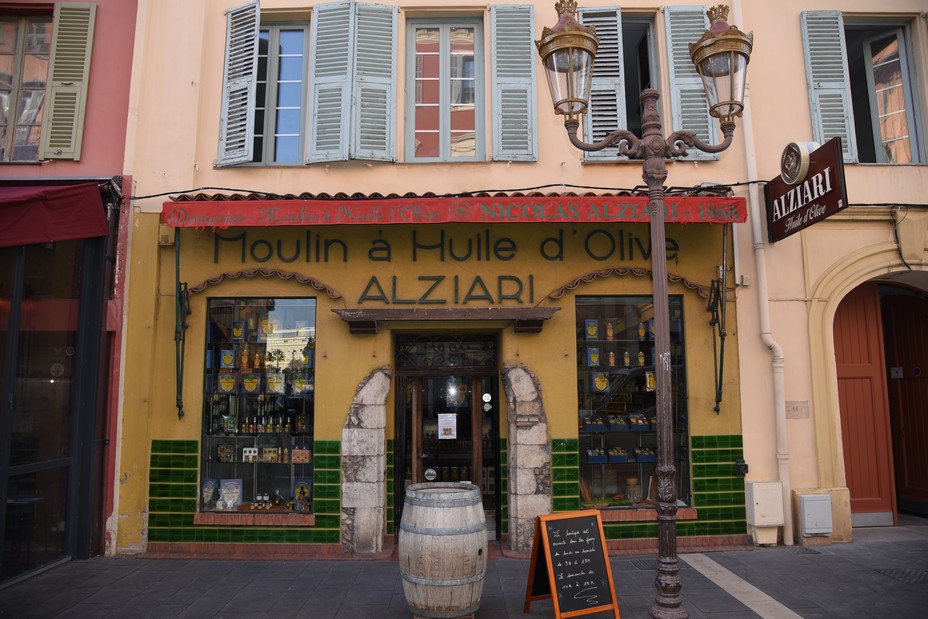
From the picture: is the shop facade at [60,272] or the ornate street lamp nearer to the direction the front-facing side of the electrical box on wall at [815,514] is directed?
the ornate street lamp

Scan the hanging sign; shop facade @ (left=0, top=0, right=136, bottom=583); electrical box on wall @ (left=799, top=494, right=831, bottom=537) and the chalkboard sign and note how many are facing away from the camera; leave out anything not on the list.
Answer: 0

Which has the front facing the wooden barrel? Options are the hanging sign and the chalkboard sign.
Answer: the hanging sign

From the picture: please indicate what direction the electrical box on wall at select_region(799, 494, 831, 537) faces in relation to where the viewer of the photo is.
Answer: facing the viewer

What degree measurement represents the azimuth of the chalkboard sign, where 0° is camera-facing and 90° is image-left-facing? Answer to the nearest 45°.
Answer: approximately 315°

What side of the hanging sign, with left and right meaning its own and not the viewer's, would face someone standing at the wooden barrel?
front

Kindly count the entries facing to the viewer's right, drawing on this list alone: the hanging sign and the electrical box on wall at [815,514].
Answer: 0

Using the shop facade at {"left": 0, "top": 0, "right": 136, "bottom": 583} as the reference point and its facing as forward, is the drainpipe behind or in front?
in front

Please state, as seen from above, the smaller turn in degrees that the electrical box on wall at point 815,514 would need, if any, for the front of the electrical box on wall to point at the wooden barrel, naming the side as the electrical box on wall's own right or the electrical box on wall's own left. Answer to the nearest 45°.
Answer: approximately 45° to the electrical box on wall's own right

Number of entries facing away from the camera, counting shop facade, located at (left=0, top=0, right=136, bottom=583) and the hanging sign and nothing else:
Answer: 0

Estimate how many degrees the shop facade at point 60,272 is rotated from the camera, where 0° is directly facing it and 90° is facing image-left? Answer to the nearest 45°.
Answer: approximately 315°

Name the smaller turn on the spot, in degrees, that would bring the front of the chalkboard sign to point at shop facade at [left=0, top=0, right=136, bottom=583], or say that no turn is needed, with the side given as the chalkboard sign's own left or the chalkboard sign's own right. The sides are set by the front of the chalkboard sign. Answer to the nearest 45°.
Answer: approximately 135° to the chalkboard sign's own right

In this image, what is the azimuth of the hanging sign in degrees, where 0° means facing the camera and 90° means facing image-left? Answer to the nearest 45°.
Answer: approximately 45°
